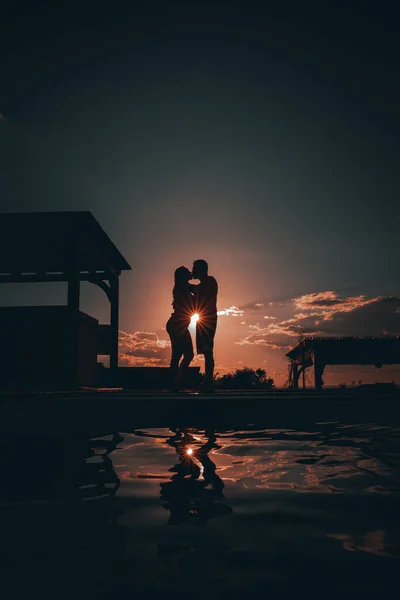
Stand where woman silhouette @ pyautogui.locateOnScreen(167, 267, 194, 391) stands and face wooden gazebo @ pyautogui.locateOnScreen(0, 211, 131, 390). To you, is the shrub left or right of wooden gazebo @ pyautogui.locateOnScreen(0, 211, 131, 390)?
right

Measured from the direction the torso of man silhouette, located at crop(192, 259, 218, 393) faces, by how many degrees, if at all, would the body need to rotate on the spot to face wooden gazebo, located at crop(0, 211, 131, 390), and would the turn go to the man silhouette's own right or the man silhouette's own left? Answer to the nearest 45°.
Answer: approximately 45° to the man silhouette's own right

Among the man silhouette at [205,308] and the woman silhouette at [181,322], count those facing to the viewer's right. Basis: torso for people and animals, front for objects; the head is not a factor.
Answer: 1

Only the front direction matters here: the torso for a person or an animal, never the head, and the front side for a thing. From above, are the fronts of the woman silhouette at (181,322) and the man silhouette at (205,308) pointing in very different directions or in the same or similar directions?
very different directions

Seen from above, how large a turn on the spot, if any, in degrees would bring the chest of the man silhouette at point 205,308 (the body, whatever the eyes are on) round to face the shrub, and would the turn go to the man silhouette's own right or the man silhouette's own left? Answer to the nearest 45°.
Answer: approximately 90° to the man silhouette's own right

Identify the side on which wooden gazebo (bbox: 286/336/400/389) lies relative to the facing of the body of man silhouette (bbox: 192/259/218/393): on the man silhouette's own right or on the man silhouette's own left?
on the man silhouette's own right

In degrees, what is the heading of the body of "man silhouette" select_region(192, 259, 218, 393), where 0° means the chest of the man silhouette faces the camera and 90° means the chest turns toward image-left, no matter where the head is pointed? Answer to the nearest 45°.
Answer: approximately 90°

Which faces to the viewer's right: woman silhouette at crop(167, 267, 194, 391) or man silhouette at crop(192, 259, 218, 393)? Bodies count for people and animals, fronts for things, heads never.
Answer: the woman silhouette

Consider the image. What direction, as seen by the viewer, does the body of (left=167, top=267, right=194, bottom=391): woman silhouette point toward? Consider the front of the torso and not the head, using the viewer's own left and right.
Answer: facing to the right of the viewer

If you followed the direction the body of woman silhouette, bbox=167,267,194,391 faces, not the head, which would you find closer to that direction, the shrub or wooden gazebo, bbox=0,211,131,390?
the shrub
